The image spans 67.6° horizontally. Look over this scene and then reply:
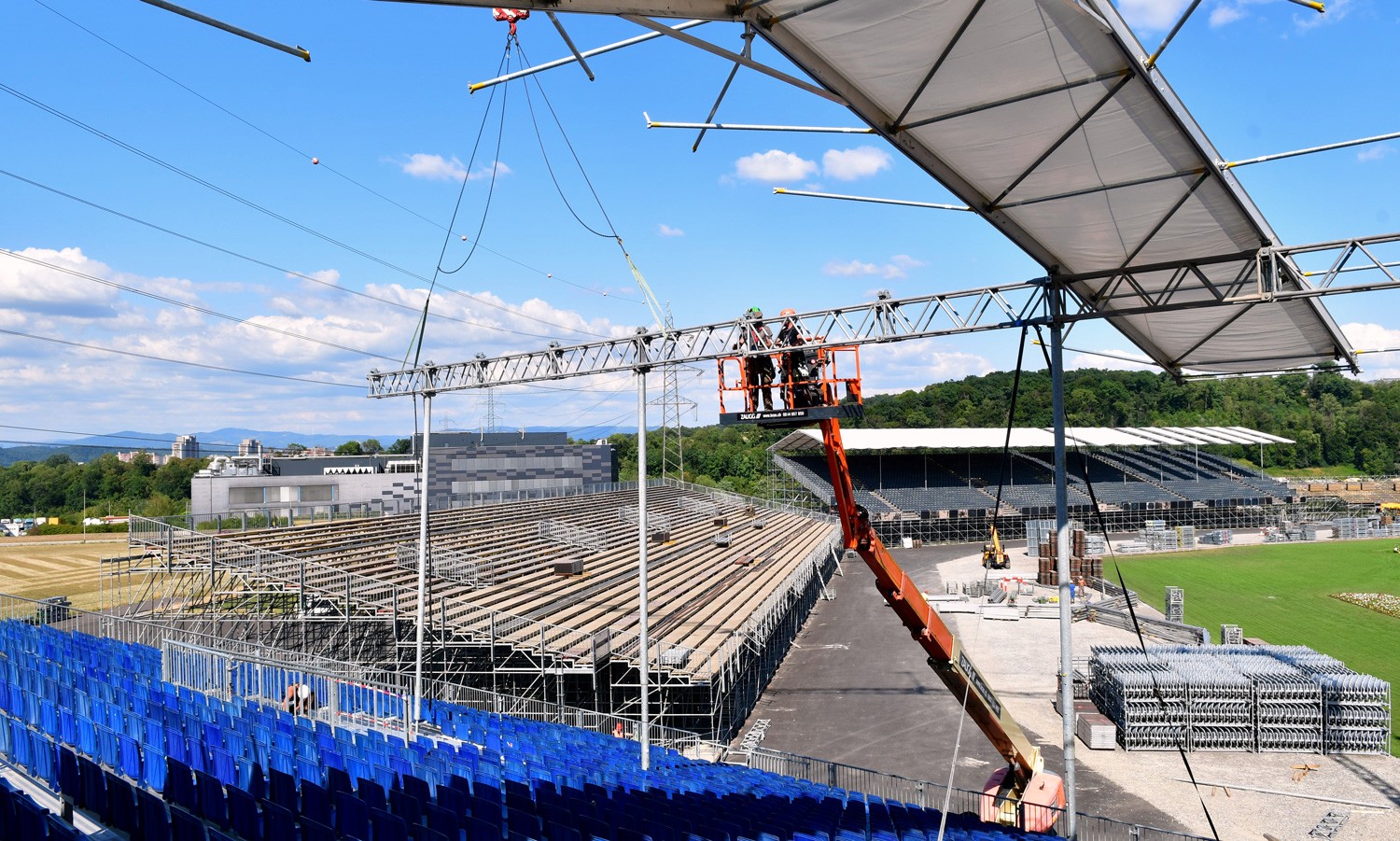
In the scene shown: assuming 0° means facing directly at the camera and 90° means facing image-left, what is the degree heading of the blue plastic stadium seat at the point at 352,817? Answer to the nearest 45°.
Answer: approximately 225°

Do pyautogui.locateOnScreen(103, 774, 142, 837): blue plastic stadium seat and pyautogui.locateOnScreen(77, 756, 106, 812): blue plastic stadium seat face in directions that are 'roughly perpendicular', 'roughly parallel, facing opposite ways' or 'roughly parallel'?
roughly parallel

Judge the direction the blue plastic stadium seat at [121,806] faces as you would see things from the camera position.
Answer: facing away from the viewer and to the right of the viewer

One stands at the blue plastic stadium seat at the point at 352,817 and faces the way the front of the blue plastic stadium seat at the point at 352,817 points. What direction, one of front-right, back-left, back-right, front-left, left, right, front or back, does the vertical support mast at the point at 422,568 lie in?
front-left

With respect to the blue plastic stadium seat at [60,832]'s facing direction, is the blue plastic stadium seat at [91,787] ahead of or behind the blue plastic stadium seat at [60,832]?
ahead

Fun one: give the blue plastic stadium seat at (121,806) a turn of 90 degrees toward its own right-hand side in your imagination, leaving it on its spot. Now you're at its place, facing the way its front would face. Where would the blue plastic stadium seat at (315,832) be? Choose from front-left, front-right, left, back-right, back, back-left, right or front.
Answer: front

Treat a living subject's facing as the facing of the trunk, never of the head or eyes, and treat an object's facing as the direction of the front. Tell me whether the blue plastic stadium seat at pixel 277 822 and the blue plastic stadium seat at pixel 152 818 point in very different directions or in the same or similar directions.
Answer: same or similar directions

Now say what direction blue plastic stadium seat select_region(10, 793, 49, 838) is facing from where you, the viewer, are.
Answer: facing away from the viewer and to the right of the viewer

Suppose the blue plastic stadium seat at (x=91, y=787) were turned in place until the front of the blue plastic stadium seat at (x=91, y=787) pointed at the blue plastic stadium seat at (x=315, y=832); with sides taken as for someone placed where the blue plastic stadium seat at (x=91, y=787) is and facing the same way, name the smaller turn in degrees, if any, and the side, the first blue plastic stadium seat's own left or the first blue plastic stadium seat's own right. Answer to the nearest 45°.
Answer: approximately 90° to the first blue plastic stadium seat's own right

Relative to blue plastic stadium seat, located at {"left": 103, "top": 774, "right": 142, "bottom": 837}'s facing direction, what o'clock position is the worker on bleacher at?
The worker on bleacher is roughly at 11 o'clock from the blue plastic stadium seat.

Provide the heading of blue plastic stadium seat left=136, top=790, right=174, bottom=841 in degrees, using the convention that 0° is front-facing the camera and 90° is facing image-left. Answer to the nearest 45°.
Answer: approximately 225°

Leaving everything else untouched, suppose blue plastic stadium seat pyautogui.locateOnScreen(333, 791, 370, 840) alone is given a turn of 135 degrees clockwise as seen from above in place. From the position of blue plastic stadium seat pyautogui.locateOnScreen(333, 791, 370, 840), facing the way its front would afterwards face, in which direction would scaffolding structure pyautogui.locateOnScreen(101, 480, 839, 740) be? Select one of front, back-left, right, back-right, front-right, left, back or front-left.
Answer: back

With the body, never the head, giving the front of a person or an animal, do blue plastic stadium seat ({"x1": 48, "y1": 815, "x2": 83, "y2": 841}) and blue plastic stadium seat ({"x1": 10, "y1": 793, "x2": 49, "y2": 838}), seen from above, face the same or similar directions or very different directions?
same or similar directions

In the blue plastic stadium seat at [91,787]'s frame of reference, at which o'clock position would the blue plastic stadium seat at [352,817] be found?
the blue plastic stadium seat at [352,817] is roughly at 3 o'clock from the blue plastic stadium seat at [91,787].

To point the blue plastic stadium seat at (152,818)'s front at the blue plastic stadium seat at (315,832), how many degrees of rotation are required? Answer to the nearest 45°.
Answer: approximately 90° to its right

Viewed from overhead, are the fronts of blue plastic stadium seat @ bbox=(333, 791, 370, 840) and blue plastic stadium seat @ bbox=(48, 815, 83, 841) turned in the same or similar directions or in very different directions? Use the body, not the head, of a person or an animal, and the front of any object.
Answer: same or similar directions
